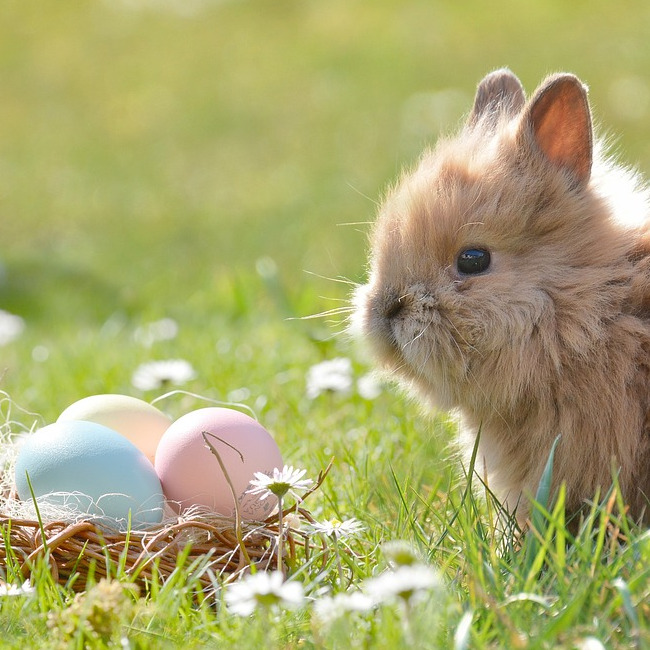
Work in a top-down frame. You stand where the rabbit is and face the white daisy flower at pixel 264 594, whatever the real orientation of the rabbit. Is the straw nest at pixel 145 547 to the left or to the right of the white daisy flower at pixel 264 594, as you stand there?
right

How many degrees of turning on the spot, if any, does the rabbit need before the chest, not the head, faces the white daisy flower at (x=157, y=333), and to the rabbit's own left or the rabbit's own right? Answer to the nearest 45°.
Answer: approximately 45° to the rabbit's own right

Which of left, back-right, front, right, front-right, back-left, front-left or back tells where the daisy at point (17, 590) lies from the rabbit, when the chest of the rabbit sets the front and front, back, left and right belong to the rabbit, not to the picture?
front-left

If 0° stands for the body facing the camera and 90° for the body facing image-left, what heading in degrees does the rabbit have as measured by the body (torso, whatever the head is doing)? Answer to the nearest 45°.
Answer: approximately 90°

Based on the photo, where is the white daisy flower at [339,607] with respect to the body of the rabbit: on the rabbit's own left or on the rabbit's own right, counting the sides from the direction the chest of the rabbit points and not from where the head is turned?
on the rabbit's own left

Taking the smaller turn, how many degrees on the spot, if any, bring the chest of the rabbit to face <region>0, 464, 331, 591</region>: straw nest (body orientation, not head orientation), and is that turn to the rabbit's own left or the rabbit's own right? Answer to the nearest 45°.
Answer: approximately 45° to the rabbit's own left

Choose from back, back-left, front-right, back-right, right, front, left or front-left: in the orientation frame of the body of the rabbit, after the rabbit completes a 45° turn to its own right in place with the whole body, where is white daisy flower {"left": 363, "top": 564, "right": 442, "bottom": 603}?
back-left
